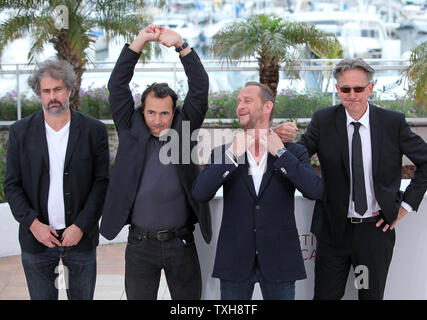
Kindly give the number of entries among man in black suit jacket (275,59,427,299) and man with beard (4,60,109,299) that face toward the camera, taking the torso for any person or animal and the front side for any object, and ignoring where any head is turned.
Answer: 2

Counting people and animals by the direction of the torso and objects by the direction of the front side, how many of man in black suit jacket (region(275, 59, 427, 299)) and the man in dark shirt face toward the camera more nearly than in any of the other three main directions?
2

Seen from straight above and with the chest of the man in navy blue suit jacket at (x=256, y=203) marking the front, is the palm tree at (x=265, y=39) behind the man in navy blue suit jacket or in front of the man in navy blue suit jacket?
behind

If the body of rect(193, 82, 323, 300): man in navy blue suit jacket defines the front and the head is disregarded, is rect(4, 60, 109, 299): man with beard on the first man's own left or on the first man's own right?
on the first man's own right

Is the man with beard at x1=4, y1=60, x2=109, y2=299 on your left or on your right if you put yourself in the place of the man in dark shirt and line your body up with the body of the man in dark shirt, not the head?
on your right

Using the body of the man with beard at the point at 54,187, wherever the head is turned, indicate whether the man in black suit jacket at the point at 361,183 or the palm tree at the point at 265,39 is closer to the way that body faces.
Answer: the man in black suit jacket
